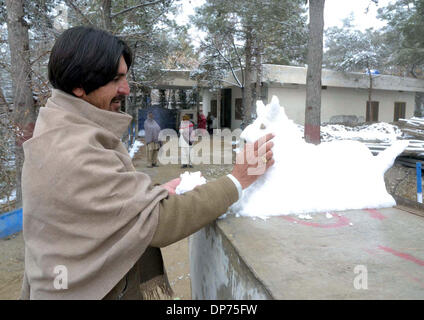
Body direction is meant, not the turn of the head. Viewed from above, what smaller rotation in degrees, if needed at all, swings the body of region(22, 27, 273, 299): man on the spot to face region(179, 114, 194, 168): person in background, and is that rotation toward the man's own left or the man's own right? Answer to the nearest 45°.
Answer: approximately 90° to the man's own left

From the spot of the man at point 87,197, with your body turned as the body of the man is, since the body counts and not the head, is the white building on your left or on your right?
on your left

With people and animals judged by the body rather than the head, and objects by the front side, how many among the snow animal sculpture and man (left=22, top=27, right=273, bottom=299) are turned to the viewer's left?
1

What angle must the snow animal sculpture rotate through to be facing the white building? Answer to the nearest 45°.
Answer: approximately 90° to its right

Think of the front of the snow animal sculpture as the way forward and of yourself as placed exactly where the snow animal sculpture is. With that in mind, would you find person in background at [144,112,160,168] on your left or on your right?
on your right

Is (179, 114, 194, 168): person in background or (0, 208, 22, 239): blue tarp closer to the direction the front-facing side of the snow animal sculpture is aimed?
the blue tarp

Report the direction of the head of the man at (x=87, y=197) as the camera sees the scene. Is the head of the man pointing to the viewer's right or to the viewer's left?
to the viewer's right

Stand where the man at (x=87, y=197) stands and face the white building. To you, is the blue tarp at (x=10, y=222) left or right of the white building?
left

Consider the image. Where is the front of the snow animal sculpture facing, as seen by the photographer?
facing to the left of the viewer

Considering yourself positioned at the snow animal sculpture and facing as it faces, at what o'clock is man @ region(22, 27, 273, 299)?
The man is roughly at 10 o'clock from the snow animal sculpture.

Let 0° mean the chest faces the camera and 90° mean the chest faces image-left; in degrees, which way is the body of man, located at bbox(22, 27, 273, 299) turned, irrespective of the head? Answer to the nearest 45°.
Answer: approximately 270°
